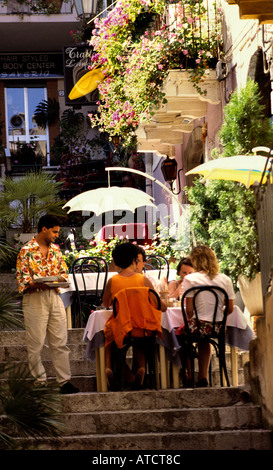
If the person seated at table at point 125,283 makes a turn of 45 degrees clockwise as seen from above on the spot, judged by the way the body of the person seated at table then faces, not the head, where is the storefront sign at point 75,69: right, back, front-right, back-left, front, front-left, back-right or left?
front-left

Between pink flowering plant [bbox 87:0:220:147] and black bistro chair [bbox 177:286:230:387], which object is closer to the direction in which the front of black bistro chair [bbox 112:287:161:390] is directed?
the pink flowering plant

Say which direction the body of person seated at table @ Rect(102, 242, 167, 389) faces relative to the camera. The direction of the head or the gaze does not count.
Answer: away from the camera

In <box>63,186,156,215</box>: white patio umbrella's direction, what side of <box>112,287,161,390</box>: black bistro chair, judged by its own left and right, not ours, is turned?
front

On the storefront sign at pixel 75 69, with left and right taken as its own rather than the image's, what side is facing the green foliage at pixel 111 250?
front

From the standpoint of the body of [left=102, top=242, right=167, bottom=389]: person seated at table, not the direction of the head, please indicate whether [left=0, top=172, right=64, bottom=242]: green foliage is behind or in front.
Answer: in front

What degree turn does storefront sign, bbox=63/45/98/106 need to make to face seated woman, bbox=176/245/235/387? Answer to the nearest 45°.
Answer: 0° — it already faces them

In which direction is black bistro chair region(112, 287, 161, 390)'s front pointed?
away from the camera
